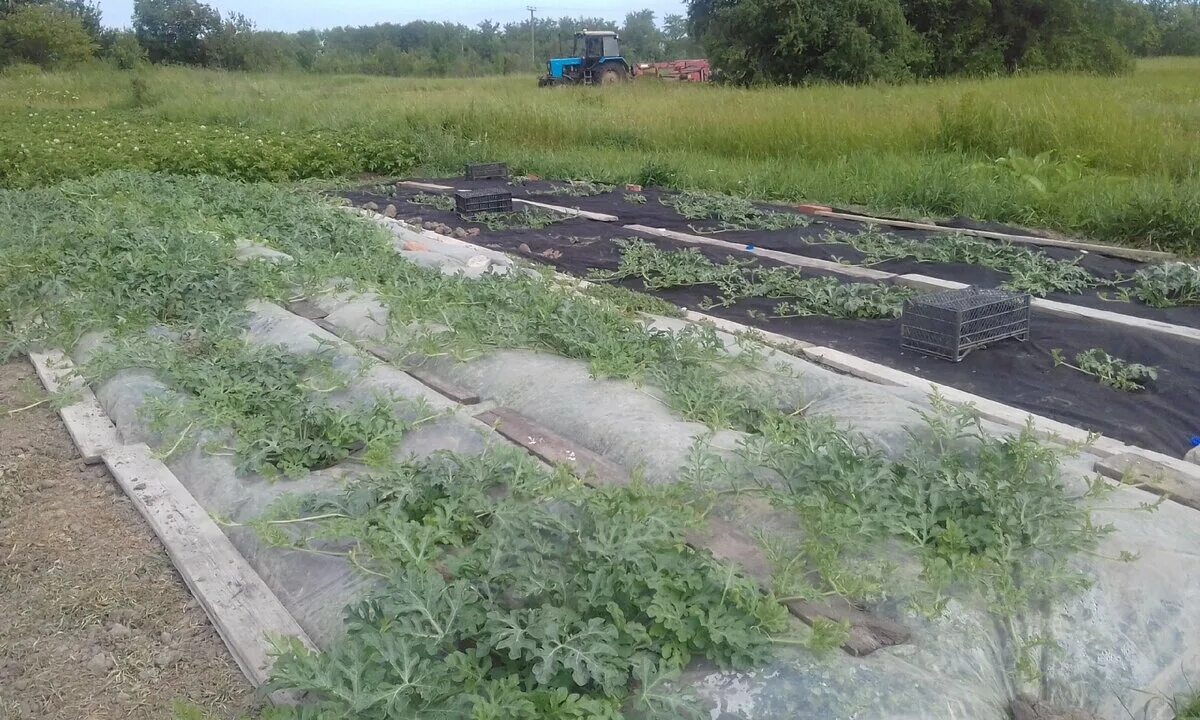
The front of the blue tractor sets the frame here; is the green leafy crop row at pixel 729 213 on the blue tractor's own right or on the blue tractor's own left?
on the blue tractor's own left

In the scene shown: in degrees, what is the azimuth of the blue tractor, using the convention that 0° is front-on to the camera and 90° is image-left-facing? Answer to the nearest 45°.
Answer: approximately 90°

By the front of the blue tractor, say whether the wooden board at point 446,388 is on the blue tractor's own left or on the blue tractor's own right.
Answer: on the blue tractor's own left

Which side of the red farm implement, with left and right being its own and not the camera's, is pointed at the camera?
left

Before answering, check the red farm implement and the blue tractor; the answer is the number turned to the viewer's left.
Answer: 2

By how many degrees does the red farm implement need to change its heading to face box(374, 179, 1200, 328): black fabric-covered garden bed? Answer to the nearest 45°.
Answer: approximately 90° to its left

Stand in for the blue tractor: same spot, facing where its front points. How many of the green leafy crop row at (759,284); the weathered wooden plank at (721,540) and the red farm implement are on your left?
2

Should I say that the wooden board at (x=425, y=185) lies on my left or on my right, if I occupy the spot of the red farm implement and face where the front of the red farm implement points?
on my left

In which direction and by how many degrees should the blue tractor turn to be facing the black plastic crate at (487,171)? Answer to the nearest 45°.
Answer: approximately 90° to its left

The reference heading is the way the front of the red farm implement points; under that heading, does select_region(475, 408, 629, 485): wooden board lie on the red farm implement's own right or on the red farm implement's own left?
on the red farm implement's own left
